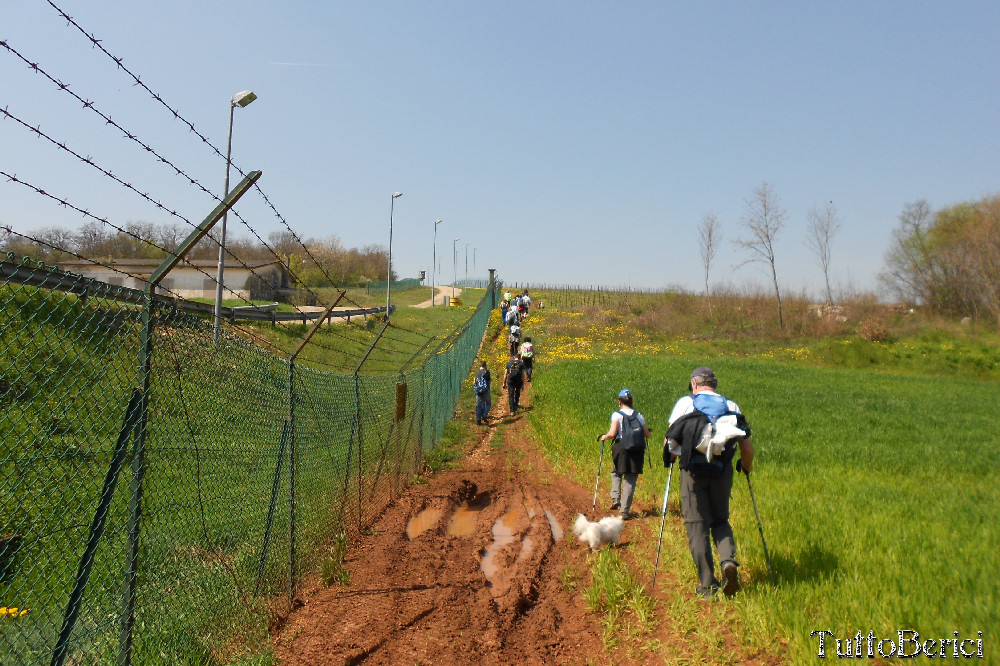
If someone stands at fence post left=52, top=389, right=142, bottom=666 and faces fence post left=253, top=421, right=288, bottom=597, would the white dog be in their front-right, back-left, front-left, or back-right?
front-right

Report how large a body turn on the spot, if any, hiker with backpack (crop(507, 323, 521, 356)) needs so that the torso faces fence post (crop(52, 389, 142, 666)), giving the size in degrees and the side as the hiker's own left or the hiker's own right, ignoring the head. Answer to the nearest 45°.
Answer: approximately 180°

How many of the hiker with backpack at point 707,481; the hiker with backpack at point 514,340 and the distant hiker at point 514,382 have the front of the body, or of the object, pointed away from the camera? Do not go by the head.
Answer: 3

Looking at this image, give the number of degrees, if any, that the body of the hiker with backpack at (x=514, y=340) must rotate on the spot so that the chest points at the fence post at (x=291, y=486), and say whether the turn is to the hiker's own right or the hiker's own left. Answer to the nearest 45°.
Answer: approximately 180°

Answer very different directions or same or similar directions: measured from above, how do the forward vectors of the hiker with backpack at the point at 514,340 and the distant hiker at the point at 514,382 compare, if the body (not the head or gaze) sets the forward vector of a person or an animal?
same or similar directions

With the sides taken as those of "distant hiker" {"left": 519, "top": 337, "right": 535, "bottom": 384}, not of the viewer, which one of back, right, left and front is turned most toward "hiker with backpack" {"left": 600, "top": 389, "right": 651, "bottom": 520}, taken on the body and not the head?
back

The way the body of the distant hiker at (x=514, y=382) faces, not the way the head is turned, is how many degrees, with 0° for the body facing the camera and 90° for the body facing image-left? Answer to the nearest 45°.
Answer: approximately 180°

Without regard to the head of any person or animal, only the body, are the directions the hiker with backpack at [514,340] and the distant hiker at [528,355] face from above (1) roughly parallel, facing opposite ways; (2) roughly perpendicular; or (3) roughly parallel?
roughly parallel

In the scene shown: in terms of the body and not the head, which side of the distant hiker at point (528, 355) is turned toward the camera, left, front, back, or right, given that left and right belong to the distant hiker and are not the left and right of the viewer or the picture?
back

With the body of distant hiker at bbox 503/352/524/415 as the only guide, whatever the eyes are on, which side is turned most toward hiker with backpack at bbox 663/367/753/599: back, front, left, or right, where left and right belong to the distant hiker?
back

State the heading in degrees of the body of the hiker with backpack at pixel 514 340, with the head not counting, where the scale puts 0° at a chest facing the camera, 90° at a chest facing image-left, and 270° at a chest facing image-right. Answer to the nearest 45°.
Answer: approximately 180°

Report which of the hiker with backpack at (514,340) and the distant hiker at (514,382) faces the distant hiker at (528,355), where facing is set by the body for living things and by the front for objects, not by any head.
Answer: the distant hiker at (514,382)

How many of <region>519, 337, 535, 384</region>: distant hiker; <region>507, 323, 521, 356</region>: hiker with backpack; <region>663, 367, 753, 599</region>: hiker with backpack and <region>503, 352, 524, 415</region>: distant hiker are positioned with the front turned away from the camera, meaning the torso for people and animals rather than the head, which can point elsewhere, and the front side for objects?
4

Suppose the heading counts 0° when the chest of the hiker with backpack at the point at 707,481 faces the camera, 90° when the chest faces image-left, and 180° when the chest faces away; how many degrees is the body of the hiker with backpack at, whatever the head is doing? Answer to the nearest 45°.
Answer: approximately 180°

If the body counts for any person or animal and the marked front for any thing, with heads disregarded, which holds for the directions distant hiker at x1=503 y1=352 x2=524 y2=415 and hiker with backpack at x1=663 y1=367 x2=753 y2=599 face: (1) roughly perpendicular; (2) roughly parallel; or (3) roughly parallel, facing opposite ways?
roughly parallel

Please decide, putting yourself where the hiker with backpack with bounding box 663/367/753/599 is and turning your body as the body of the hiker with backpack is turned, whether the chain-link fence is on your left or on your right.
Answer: on your left

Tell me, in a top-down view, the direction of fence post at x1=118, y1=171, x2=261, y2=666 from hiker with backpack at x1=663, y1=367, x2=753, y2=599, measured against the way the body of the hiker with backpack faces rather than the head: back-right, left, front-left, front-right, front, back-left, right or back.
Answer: back-left

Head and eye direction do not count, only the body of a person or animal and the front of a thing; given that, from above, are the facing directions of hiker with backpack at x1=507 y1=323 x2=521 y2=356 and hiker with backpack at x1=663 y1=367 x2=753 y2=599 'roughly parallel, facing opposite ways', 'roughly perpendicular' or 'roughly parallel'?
roughly parallel

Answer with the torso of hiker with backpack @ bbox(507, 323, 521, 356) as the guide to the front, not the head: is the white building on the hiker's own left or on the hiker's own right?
on the hiker's own left
